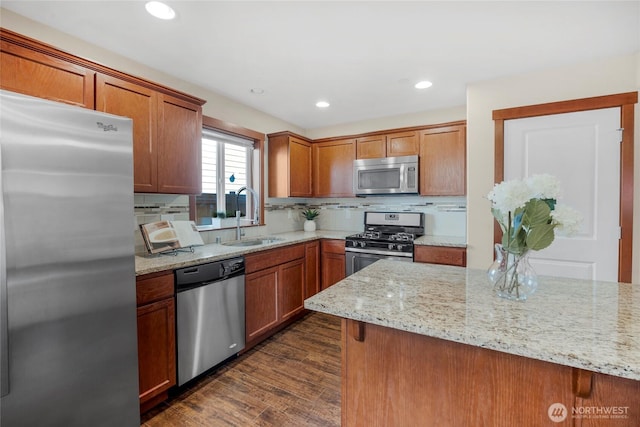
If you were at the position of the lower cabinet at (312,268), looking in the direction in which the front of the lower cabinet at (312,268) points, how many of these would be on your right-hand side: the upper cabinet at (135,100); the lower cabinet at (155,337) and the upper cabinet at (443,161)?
2

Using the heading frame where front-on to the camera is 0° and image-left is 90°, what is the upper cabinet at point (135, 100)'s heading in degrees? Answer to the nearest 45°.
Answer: approximately 315°

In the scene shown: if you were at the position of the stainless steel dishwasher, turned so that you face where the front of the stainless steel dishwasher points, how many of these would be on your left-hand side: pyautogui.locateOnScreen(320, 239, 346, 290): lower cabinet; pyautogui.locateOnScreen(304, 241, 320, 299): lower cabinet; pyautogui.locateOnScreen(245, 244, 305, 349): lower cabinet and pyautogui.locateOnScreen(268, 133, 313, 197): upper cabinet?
4

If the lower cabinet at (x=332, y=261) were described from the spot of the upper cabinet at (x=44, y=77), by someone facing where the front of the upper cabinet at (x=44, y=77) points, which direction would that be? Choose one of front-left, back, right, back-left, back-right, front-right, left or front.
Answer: front-left

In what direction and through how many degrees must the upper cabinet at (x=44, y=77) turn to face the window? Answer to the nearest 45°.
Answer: approximately 90° to its left

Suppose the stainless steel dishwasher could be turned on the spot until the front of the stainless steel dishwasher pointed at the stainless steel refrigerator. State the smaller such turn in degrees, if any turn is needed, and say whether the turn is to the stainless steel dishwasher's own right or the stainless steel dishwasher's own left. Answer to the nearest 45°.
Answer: approximately 90° to the stainless steel dishwasher's own right

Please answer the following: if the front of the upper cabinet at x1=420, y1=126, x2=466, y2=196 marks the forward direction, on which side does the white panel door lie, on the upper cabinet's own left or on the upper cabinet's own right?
on the upper cabinet's own left

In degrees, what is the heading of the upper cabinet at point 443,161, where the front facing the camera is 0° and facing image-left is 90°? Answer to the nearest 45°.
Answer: approximately 0°

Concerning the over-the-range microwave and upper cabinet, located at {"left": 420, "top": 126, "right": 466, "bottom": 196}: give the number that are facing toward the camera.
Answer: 2
